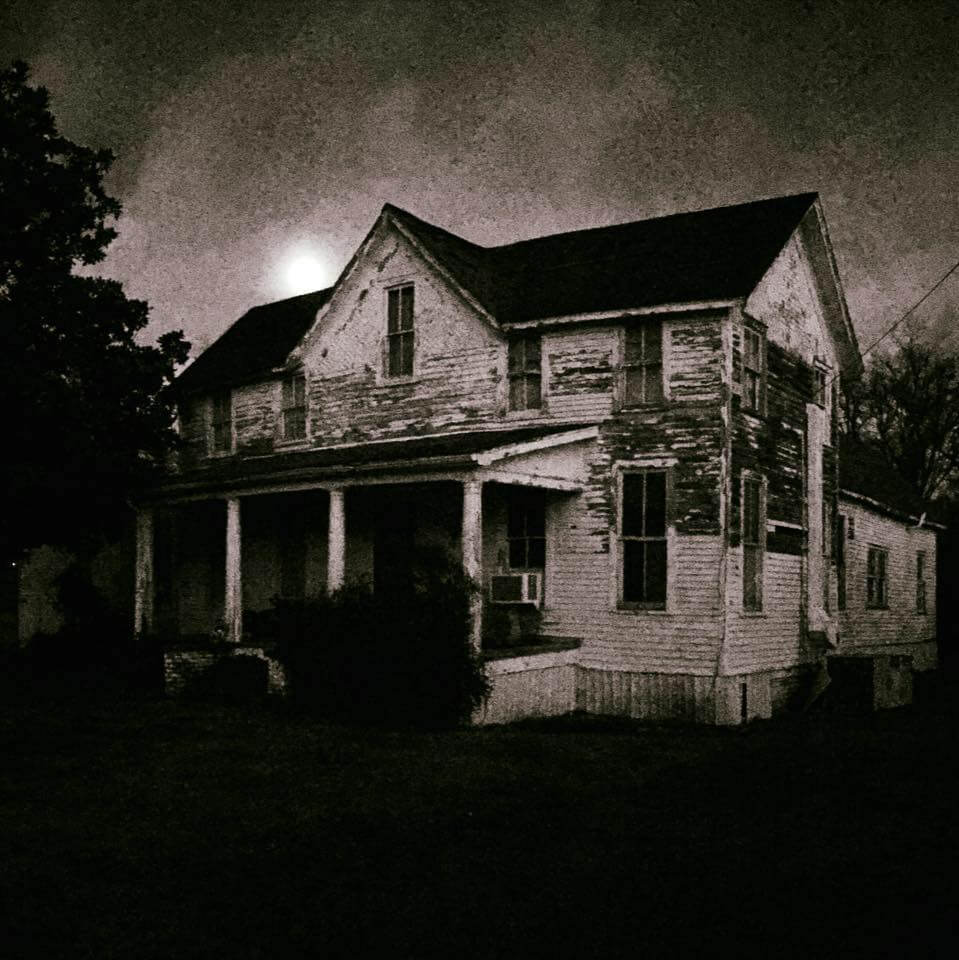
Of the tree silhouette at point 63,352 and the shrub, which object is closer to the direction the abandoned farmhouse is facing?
the shrub

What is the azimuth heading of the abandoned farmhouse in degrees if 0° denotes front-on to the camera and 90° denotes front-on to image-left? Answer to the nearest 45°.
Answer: approximately 45°

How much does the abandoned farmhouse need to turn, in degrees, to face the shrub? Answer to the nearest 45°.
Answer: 0° — it already faces it
